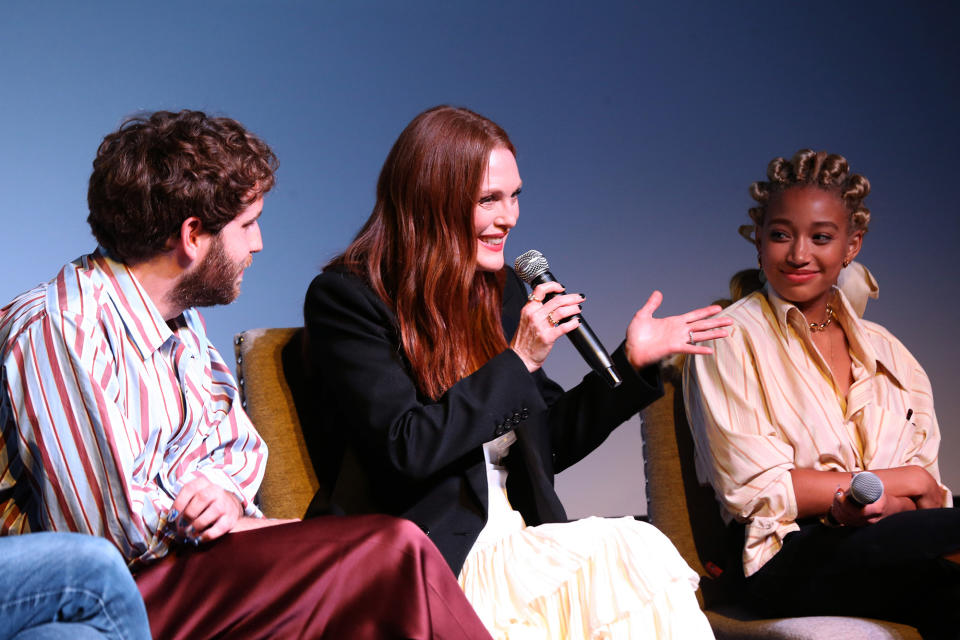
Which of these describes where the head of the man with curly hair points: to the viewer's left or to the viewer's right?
to the viewer's right

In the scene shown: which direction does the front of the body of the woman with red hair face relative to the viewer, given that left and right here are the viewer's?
facing the viewer and to the right of the viewer

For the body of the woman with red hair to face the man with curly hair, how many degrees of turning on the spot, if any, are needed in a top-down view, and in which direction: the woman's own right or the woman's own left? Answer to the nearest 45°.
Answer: approximately 90° to the woman's own right
